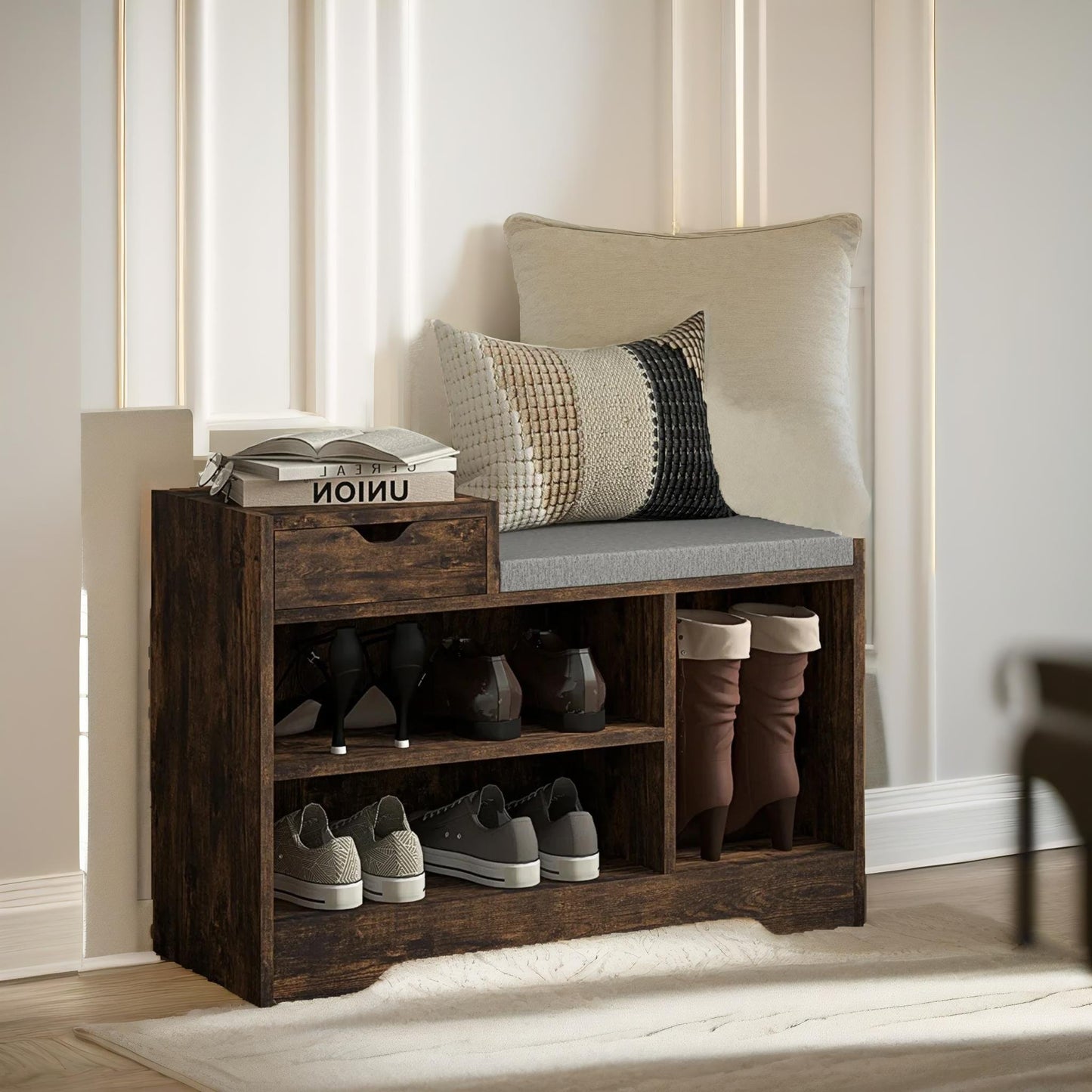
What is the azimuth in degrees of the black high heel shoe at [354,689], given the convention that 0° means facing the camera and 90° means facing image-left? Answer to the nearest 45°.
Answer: approximately 135°

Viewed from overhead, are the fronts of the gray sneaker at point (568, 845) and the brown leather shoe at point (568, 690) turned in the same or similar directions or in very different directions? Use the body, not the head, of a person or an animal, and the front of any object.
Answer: same or similar directions

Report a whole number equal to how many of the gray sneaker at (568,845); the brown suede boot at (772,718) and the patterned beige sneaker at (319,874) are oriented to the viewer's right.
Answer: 0

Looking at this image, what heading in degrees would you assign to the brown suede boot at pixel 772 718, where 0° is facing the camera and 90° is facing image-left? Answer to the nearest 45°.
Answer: approximately 135°

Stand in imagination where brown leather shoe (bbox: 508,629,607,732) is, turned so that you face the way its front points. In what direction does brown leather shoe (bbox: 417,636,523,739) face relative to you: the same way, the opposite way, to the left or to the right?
the same way

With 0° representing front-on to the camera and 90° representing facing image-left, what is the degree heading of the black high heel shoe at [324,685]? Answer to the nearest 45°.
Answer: approximately 135°

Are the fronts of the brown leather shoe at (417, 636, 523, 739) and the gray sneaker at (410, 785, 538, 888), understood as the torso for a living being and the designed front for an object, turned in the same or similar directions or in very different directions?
same or similar directions
